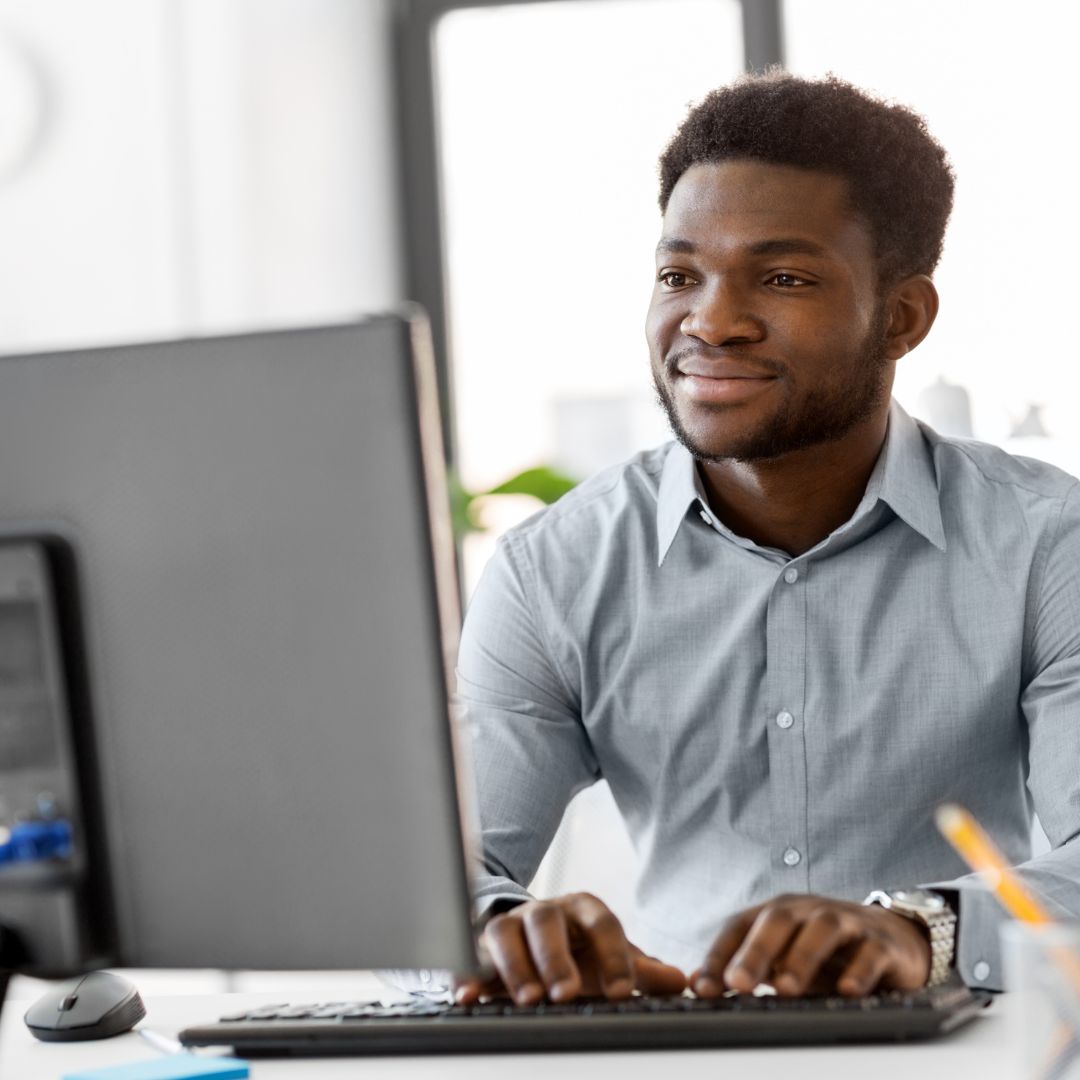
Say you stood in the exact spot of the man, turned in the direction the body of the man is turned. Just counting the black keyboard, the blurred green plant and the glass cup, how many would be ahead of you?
2

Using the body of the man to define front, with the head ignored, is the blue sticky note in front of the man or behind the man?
in front

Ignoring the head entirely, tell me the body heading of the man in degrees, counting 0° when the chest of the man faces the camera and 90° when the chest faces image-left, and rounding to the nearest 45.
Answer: approximately 0°

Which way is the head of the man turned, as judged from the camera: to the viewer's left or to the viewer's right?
to the viewer's left

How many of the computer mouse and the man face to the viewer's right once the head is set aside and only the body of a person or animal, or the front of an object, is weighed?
0
